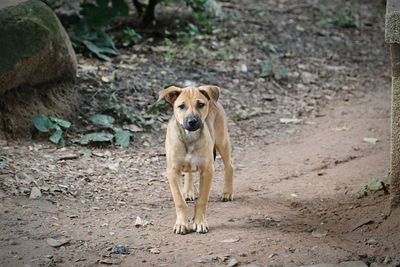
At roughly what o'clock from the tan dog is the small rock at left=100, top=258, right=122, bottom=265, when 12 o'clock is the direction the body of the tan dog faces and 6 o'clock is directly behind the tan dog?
The small rock is roughly at 1 o'clock from the tan dog.

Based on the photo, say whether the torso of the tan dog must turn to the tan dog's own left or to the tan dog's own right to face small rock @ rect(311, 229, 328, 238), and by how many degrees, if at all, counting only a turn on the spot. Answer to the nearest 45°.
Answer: approximately 90° to the tan dog's own left

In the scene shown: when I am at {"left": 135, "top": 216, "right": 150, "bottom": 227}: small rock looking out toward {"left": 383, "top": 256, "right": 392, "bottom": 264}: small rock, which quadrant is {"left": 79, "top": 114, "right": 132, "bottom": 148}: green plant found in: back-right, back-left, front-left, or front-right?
back-left

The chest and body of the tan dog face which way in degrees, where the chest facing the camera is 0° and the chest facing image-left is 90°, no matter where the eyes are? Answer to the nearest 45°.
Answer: approximately 0°

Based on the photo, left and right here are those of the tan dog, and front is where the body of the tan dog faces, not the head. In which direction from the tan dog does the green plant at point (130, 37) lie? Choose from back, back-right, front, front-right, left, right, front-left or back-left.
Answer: back

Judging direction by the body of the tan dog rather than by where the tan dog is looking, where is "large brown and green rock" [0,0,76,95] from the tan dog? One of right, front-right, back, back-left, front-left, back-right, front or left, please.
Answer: back-right

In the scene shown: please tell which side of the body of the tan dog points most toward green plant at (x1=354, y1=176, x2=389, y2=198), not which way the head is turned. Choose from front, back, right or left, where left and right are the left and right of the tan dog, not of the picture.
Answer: left

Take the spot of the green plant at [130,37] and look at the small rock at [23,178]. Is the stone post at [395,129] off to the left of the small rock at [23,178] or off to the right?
left

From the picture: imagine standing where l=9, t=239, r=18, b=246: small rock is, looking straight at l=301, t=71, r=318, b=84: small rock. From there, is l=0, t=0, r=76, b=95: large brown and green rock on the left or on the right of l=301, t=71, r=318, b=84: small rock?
left
